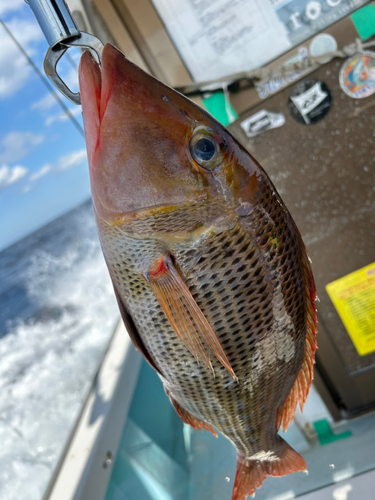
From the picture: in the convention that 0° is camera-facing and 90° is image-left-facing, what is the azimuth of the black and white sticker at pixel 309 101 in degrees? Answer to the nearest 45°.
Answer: approximately 0°

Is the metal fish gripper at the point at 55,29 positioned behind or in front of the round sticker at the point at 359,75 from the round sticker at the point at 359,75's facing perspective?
in front

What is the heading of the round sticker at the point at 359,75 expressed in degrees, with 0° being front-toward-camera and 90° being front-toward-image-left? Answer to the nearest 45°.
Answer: approximately 0°
